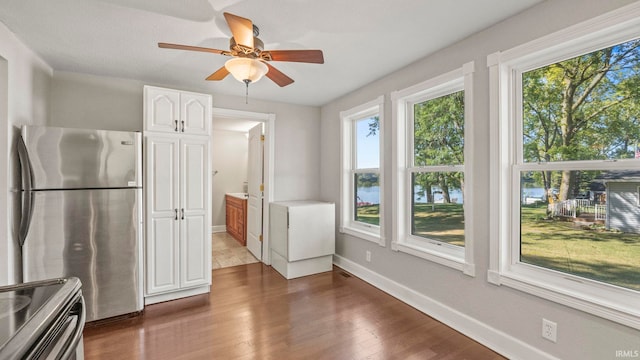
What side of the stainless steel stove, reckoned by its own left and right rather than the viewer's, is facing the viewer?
right

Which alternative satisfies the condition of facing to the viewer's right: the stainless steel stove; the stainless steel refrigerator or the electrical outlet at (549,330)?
the stainless steel stove

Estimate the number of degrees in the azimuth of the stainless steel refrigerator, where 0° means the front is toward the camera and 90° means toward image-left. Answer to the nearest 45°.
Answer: approximately 0°

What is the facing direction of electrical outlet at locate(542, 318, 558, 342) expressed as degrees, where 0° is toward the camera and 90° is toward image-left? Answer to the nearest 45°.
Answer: approximately 45°

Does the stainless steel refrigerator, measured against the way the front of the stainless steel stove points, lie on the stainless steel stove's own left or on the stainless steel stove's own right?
on the stainless steel stove's own left

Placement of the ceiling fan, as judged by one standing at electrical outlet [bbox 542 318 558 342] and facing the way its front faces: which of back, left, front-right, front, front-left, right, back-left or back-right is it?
front

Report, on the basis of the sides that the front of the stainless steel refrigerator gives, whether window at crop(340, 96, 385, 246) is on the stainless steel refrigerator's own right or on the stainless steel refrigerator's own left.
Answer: on the stainless steel refrigerator's own left

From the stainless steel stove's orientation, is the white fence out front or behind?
out front

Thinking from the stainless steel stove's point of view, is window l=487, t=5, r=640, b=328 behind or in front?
in front

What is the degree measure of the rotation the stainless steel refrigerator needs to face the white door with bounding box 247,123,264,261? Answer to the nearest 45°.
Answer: approximately 90° to its left

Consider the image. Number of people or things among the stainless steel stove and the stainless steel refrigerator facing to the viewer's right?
1

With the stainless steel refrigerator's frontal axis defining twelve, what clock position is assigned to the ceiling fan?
The ceiling fan is roughly at 11 o'clock from the stainless steel refrigerator.

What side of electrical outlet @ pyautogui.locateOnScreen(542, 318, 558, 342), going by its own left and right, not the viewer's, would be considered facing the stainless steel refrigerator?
front

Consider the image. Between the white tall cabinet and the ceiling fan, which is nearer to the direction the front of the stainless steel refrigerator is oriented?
the ceiling fan
